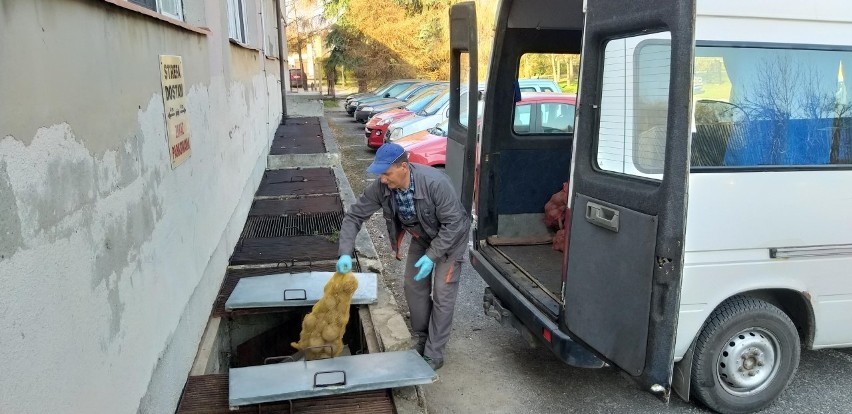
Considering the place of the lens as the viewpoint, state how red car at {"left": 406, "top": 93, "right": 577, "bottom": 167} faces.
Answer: facing to the left of the viewer

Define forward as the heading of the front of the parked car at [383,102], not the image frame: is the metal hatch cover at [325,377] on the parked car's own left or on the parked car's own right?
on the parked car's own left

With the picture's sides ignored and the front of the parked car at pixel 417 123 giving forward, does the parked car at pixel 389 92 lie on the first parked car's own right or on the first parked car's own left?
on the first parked car's own right

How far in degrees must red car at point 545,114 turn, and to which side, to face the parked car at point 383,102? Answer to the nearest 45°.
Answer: approximately 90° to its right

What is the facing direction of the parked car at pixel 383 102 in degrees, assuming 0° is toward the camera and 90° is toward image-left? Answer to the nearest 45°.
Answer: approximately 45°

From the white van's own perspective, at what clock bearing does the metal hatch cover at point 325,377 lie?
The metal hatch cover is roughly at 7 o'clock from the white van.

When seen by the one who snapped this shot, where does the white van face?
facing away from the viewer and to the right of the viewer

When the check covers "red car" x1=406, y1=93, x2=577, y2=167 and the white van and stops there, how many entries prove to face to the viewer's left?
1

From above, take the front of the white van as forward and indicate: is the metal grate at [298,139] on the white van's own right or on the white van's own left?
on the white van's own left

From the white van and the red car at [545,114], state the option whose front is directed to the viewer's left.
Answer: the red car
